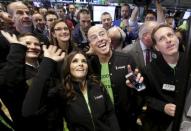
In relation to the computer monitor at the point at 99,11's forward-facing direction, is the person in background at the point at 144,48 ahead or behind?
ahead

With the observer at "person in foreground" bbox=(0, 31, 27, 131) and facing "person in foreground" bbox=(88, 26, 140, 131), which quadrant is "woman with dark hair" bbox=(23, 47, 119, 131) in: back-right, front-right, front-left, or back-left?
front-right

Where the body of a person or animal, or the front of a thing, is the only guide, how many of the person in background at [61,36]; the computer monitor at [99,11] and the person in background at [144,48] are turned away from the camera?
0

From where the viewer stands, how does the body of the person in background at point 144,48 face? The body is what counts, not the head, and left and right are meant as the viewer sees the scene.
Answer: facing the viewer and to the right of the viewer

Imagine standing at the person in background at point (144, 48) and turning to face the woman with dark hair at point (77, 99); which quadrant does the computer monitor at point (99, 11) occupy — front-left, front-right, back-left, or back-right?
back-right

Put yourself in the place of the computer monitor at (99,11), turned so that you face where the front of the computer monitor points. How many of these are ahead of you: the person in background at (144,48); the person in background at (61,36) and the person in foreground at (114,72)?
3

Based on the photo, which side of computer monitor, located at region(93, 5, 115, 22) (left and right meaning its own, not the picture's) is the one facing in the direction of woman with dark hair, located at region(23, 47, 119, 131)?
front

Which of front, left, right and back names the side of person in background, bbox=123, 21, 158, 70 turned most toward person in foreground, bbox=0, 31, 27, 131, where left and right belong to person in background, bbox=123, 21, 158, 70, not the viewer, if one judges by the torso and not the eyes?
right

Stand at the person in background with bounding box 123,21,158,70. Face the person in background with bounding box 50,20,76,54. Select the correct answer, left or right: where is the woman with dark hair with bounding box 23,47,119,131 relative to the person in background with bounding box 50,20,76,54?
left

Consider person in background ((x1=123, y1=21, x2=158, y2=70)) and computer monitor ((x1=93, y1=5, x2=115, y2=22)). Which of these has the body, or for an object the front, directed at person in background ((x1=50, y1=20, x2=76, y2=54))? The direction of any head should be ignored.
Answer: the computer monitor

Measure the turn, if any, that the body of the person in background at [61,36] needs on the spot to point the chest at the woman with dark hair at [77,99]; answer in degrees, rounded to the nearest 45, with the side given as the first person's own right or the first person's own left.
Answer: approximately 45° to the first person's own right

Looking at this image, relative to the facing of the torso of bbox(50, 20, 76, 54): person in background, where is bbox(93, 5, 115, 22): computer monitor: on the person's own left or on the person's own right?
on the person's own left

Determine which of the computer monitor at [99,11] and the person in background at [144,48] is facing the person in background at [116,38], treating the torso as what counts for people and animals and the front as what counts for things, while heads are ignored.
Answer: the computer monitor

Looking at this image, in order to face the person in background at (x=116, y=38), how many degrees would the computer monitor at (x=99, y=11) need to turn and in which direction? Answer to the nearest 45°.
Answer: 0° — it already faces them

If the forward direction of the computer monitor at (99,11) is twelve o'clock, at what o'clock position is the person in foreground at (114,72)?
The person in foreground is roughly at 12 o'clock from the computer monitor.

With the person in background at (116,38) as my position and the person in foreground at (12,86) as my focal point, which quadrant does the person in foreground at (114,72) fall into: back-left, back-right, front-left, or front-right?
front-left

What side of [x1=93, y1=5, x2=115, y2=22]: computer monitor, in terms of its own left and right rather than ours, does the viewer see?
front
